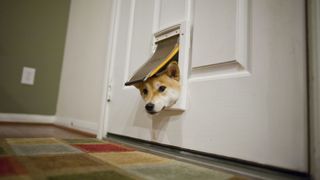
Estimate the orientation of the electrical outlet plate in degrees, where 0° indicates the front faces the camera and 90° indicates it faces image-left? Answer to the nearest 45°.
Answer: approximately 0°

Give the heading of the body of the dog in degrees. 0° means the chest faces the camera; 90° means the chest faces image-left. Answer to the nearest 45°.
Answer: approximately 45°

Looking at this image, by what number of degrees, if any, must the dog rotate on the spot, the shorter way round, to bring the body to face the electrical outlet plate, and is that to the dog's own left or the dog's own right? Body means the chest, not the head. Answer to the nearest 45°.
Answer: approximately 90° to the dog's own right

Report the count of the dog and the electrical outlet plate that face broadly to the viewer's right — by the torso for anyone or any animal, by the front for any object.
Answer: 0
